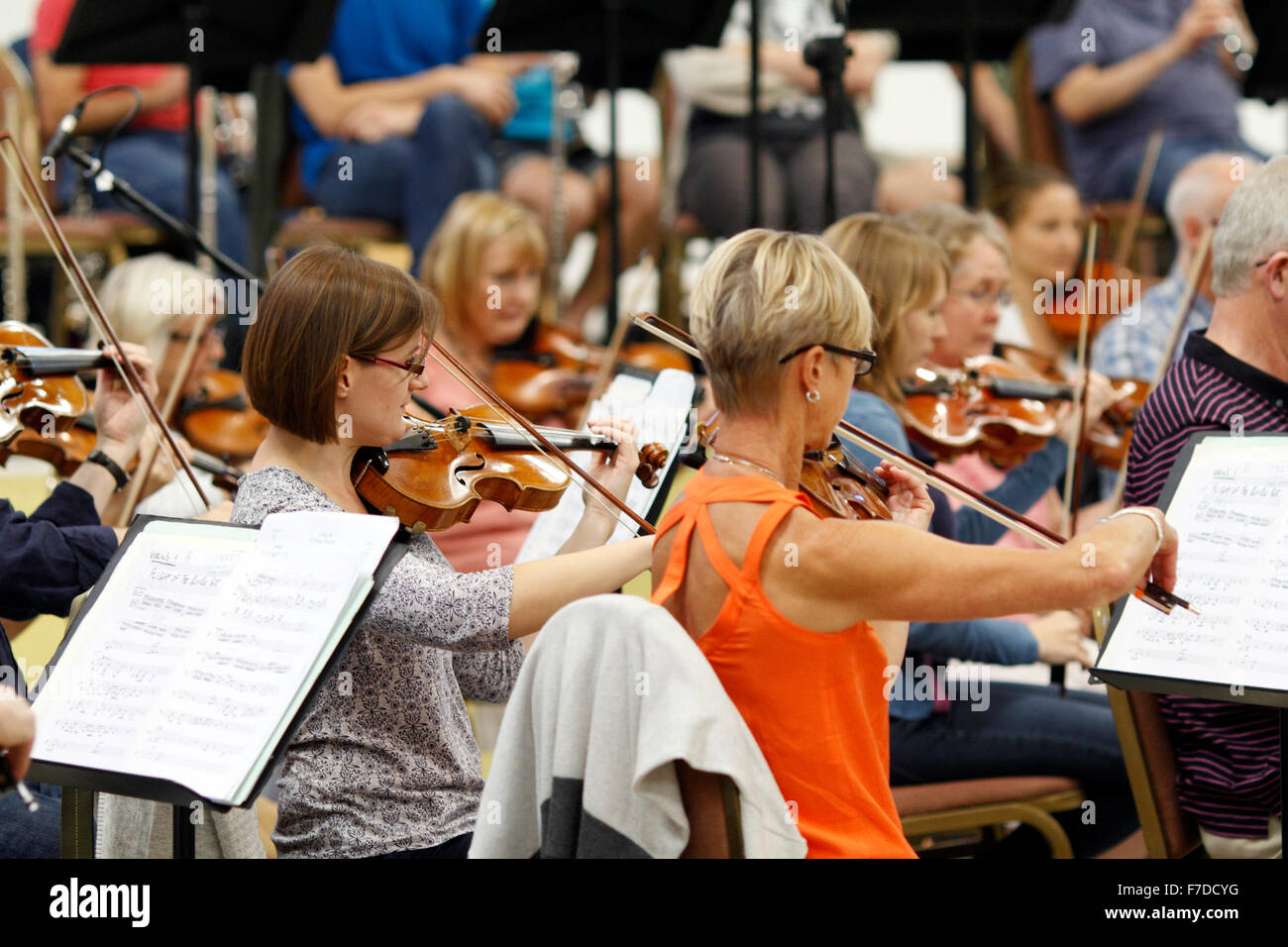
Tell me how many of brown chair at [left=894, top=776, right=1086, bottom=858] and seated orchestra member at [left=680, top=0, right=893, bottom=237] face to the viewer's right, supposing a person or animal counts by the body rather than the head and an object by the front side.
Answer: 1

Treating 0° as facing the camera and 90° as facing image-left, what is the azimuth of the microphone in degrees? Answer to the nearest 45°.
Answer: approximately 90°

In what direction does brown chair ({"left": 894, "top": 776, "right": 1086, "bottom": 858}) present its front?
to the viewer's right

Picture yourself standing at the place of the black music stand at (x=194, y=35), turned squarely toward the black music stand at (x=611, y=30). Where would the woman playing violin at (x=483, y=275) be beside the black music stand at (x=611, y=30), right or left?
right

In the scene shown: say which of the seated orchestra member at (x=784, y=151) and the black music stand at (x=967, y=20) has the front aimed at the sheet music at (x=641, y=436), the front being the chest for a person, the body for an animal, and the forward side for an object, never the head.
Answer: the seated orchestra member

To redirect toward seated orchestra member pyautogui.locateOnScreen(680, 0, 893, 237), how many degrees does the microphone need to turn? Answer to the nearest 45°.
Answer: approximately 135° to its right

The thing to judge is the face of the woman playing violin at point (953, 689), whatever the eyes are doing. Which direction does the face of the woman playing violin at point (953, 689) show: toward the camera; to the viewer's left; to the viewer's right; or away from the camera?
to the viewer's right

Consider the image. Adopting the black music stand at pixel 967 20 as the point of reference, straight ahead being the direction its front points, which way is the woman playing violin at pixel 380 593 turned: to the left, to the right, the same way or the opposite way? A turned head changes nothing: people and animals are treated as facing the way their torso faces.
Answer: to the right

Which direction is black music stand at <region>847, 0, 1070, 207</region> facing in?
away from the camera

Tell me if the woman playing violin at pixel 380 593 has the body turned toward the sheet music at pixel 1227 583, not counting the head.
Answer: yes
